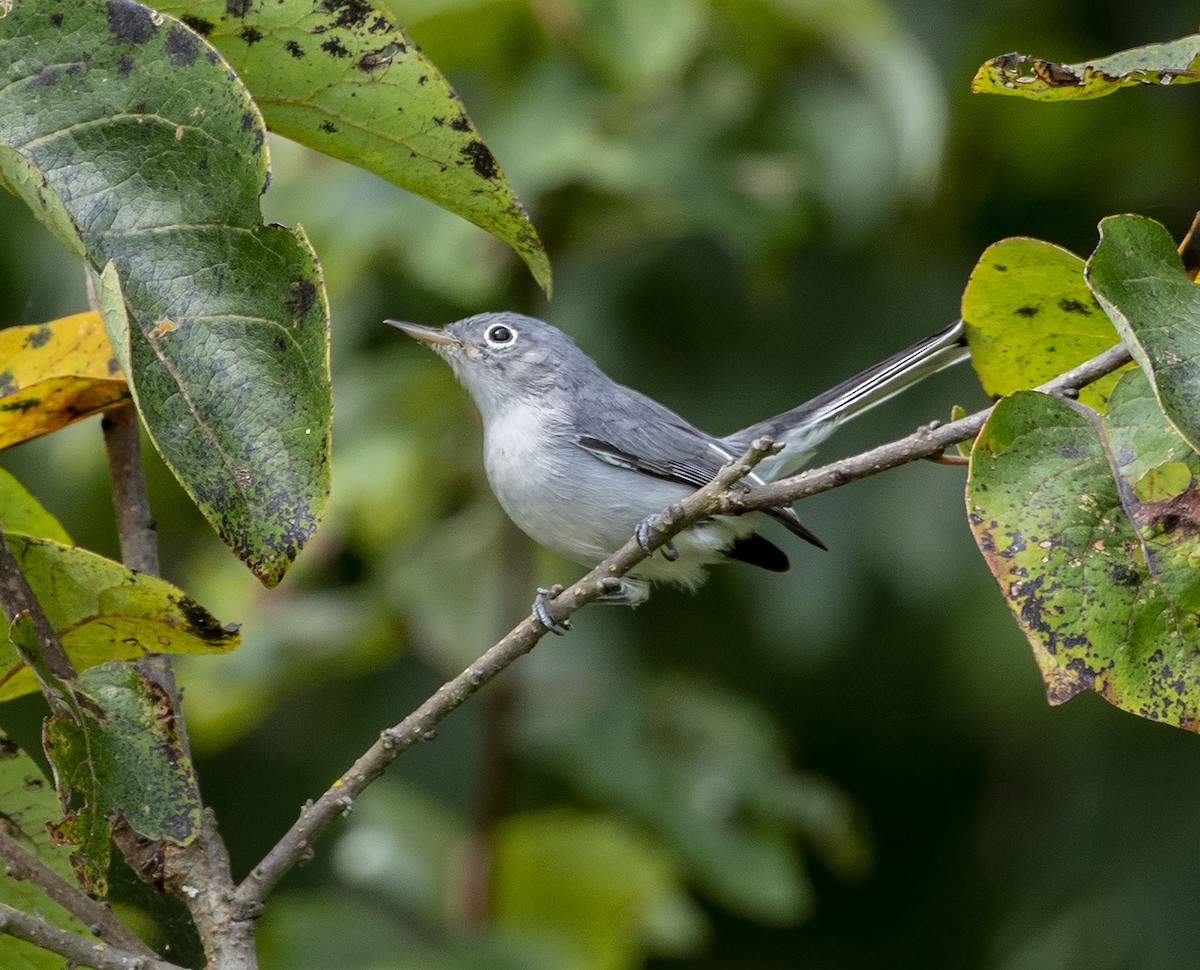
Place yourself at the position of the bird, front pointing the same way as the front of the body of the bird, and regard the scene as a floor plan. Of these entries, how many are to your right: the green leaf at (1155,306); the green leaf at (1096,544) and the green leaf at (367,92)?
0

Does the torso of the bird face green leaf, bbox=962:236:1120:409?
no

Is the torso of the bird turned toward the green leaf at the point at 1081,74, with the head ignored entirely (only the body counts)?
no

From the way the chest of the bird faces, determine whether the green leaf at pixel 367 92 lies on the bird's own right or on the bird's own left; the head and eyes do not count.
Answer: on the bird's own left

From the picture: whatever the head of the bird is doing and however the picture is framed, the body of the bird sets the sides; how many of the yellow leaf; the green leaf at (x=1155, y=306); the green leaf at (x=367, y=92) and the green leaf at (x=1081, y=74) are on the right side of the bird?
0

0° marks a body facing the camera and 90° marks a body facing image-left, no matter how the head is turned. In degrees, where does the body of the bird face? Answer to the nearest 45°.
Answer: approximately 90°

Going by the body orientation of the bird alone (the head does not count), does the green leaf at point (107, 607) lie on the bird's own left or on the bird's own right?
on the bird's own left
